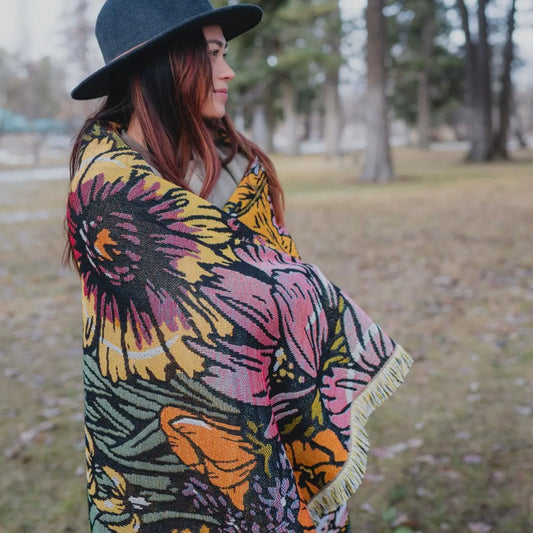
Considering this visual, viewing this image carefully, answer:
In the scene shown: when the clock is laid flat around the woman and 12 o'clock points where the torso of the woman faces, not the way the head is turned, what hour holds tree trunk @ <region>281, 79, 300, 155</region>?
The tree trunk is roughly at 9 o'clock from the woman.

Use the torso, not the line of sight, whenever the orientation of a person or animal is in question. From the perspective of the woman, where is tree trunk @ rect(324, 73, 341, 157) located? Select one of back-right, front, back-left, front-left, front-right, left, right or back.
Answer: left

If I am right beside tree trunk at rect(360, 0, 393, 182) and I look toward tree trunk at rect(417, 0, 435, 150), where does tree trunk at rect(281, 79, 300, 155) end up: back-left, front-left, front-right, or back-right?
front-left

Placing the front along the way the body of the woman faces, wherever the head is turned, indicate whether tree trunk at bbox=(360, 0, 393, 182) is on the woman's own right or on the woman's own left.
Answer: on the woman's own left

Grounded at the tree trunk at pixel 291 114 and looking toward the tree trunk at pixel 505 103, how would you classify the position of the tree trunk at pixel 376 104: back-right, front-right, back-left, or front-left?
front-right

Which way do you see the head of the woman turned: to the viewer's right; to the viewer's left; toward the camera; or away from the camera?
to the viewer's right

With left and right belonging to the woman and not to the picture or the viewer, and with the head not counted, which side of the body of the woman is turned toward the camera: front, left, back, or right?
right

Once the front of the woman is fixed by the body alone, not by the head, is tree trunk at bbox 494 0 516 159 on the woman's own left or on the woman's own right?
on the woman's own left

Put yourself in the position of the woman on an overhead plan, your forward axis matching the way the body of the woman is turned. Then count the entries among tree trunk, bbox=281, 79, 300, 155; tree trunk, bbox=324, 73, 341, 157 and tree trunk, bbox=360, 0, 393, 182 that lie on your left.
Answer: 3
